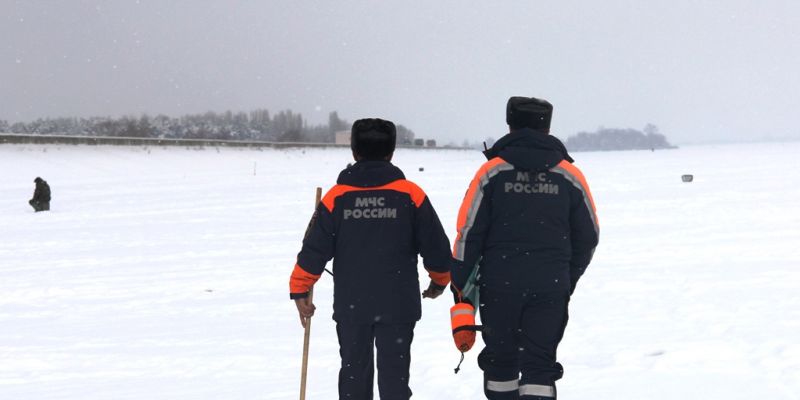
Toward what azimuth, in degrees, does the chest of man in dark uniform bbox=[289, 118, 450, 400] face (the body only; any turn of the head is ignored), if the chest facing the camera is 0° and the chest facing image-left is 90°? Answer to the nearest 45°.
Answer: approximately 180°

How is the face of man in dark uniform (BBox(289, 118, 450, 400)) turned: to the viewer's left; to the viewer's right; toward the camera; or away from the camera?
away from the camera

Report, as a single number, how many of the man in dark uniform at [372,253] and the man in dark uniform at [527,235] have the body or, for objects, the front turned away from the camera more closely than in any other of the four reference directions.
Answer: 2

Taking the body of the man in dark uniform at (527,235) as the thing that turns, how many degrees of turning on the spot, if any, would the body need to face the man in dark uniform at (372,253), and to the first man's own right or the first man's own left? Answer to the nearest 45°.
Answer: approximately 90° to the first man's own left

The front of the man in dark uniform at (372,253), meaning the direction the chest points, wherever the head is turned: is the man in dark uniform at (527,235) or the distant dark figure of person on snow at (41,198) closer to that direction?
the distant dark figure of person on snow

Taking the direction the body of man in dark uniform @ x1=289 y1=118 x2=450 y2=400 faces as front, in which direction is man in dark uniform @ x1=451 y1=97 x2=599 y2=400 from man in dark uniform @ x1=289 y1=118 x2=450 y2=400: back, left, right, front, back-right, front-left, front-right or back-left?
right

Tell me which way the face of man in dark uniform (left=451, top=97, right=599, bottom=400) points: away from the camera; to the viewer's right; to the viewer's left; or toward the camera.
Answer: away from the camera

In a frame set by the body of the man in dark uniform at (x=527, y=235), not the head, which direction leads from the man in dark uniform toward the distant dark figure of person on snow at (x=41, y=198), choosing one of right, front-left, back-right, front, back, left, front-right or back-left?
front-left

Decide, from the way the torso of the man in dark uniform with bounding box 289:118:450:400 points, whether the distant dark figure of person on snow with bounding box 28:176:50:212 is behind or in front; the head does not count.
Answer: in front

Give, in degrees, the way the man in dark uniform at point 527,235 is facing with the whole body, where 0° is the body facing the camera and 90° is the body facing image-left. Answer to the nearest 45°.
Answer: approximately 180°
